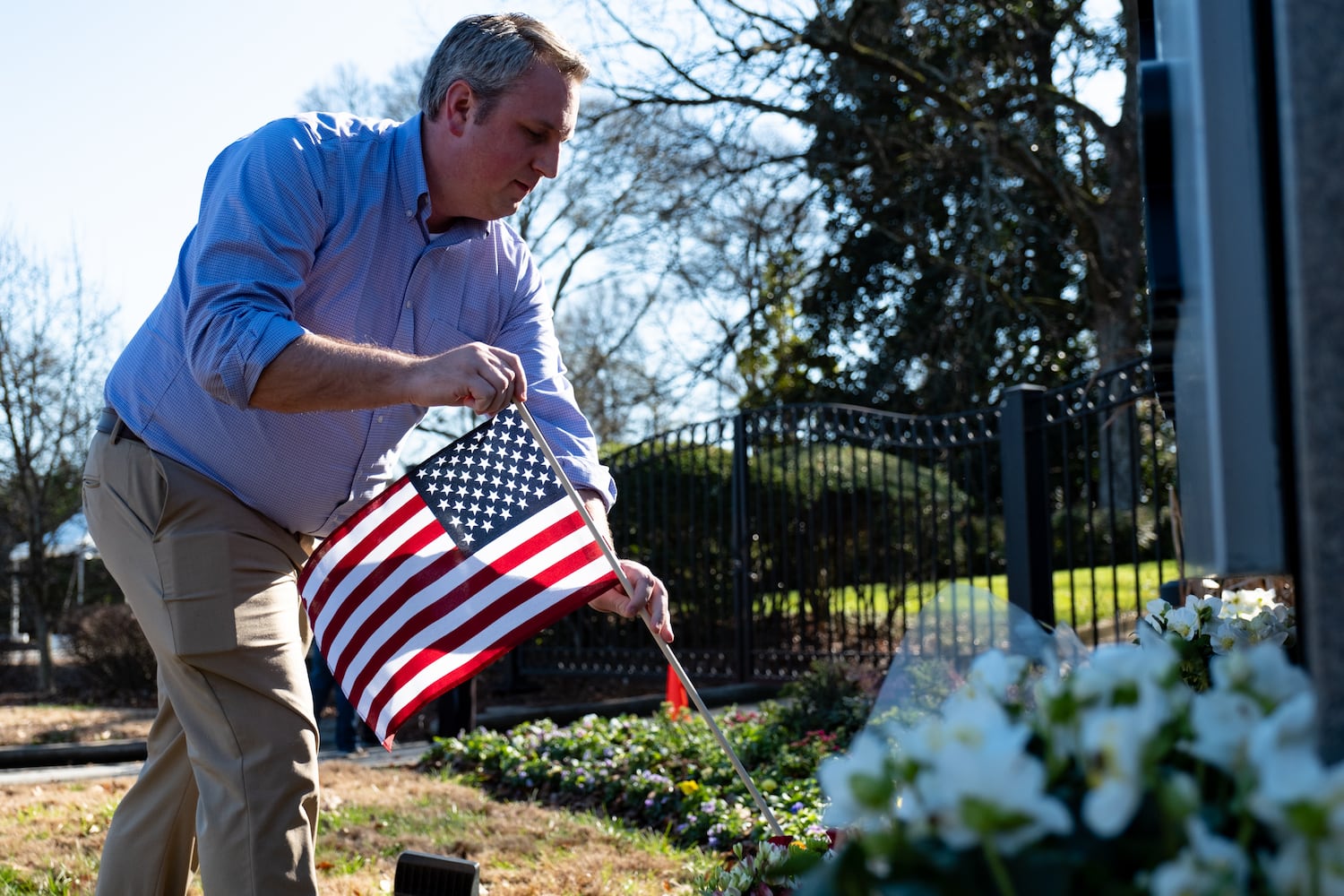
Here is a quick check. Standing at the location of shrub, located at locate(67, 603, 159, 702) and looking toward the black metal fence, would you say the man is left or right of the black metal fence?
right

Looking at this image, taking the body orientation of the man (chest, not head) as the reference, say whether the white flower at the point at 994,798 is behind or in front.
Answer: in front

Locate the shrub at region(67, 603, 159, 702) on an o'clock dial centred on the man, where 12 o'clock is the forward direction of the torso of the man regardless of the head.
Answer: The shrub is roughly at 7 o'clock from the man.

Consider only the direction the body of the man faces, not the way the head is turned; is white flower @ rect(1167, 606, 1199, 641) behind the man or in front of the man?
in front

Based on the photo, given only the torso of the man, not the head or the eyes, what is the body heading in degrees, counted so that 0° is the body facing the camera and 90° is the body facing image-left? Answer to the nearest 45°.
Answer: approximately 315°

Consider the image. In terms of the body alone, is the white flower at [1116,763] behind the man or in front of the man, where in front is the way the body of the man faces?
in front

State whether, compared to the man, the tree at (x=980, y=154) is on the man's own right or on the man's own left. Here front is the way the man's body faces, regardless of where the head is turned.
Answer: on the man's own left
